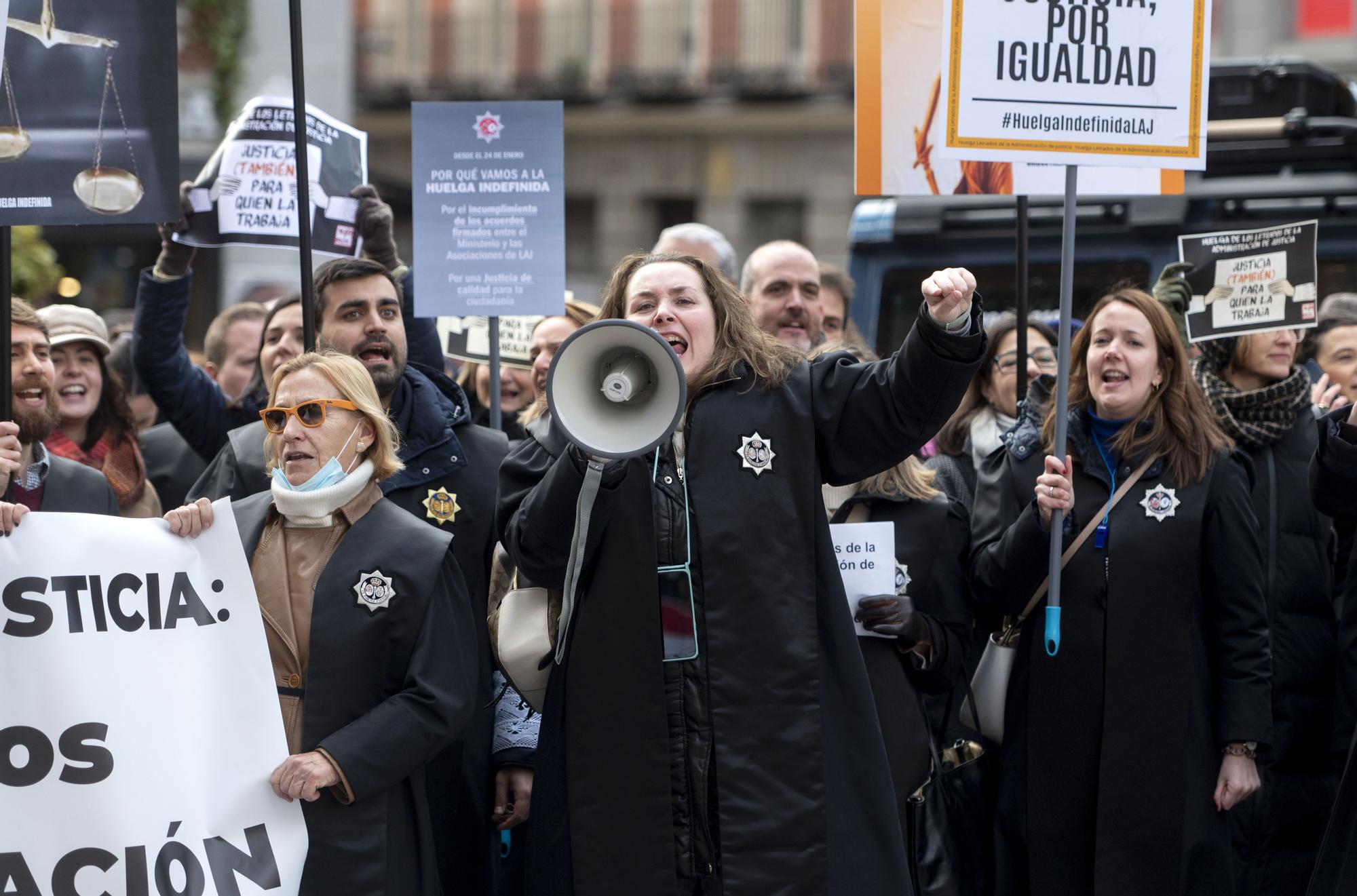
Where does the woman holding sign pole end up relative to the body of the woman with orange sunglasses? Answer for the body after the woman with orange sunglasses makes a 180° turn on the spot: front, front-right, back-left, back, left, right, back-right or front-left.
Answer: front-right

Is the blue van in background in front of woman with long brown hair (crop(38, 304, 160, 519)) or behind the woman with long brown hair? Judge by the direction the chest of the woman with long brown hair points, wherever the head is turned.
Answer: behind

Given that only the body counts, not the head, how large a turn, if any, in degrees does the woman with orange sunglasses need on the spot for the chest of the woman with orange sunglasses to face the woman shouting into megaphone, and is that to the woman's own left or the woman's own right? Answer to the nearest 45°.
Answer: approximately 90° to the woman's own left

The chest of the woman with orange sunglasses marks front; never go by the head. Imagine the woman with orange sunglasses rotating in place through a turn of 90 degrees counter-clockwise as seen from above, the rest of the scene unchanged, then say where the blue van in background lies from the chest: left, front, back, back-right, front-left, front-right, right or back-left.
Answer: left

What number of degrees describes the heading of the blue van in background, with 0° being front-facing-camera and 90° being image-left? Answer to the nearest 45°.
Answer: approximately 90°

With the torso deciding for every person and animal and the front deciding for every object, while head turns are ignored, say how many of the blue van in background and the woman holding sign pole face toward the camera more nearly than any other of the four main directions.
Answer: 1

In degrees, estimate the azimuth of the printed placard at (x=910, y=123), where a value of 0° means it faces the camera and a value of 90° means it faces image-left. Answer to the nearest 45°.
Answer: approximately 0°

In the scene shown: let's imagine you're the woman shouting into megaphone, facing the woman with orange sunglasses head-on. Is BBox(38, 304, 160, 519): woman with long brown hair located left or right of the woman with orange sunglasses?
right
